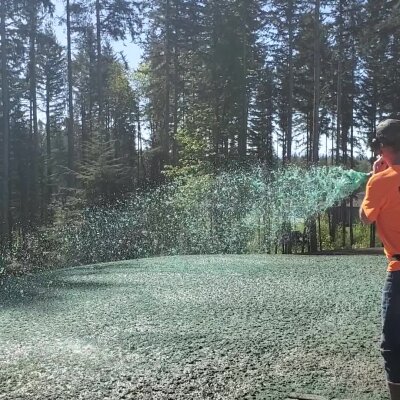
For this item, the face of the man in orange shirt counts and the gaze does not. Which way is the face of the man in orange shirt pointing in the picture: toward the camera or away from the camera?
away from the camera

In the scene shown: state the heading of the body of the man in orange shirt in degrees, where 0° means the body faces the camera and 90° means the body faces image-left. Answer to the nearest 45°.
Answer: approximately 135°
